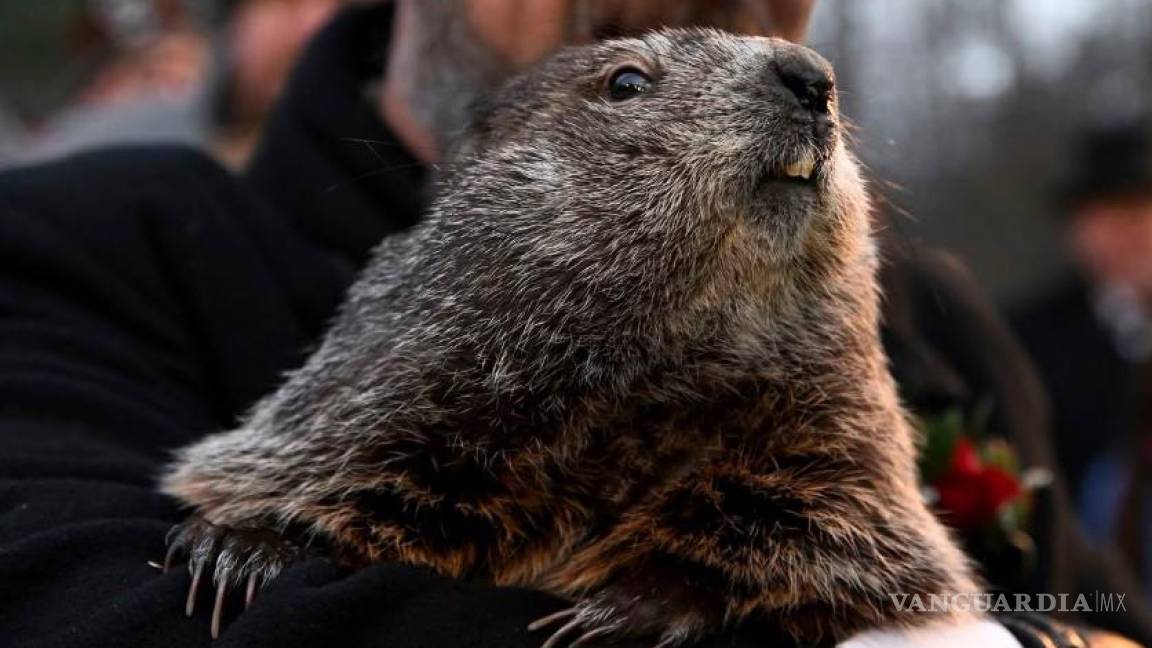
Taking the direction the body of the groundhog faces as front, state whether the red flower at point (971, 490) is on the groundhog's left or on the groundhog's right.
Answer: on the groundhog's left

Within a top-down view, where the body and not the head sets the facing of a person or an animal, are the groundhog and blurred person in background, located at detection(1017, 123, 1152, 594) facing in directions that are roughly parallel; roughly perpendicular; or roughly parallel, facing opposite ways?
roughly perpendicular

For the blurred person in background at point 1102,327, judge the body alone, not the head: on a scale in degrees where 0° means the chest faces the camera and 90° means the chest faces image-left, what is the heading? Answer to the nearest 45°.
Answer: approximately 0°

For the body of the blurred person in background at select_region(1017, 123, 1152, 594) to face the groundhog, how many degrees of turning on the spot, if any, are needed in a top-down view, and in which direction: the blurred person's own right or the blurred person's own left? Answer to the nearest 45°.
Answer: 0° — they already face it

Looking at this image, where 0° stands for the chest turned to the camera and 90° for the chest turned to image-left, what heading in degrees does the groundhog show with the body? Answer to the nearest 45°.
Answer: approximately 315°

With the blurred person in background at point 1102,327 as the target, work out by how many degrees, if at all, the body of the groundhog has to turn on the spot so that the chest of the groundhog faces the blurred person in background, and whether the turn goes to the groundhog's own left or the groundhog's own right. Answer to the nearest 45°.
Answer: approximately 90° to the groundhog's own left

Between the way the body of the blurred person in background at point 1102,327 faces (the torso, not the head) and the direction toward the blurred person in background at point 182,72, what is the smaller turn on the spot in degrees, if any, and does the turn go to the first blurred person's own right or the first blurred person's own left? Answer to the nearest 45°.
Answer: approximately 45° to the first blurred person's own right

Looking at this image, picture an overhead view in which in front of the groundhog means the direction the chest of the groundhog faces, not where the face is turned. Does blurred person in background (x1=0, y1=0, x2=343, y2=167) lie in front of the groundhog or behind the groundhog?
behind

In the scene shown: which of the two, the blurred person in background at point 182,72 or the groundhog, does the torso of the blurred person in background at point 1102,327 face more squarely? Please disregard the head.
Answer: the groundhog
